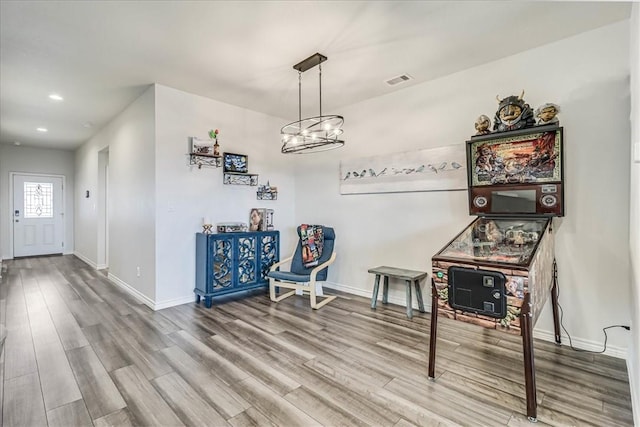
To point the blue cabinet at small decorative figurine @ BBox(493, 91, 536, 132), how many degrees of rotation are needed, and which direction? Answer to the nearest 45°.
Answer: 0° — it already faces it

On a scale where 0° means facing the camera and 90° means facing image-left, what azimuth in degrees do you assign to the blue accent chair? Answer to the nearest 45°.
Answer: approximately 45°

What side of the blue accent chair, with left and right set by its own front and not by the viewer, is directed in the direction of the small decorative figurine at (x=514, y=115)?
left

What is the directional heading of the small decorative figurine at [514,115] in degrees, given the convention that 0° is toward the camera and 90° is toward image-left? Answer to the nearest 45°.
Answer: approximately 0°

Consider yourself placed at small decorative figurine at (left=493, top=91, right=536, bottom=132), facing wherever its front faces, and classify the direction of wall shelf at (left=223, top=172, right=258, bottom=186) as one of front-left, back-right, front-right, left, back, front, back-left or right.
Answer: right

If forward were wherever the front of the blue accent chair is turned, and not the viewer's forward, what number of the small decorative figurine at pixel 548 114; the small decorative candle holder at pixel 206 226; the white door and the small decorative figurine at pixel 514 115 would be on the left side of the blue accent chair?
2

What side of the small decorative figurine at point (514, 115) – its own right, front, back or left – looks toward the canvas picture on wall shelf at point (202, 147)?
right

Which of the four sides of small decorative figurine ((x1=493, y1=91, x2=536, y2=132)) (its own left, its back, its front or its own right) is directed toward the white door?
right

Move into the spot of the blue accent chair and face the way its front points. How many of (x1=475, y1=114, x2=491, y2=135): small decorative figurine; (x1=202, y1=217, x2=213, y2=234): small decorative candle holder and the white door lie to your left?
1
